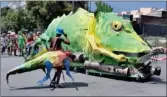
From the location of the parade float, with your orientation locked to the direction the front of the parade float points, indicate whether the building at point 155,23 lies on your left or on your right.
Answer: on your left

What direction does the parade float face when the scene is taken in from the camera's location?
facing to the right of the viewer

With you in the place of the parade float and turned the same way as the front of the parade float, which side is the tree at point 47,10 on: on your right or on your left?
on your left
